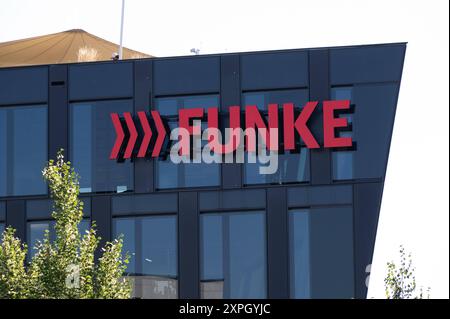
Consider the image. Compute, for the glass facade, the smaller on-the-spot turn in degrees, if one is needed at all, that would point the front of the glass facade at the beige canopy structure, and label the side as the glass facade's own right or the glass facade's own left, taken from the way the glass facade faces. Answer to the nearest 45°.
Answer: approximately 135° to the glass facade's own right

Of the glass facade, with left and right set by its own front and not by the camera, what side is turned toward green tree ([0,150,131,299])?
front

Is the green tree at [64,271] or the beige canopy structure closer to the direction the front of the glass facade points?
the green tree

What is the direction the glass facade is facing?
toward the camera
